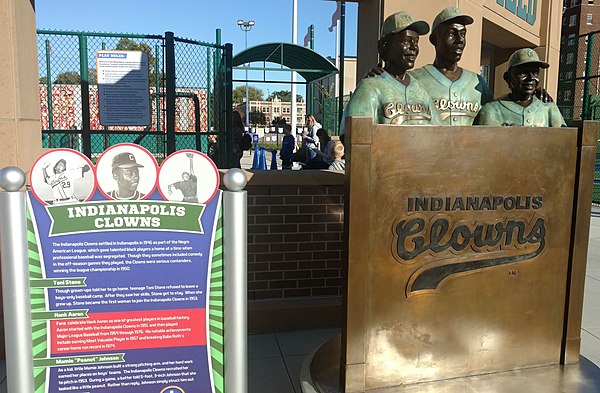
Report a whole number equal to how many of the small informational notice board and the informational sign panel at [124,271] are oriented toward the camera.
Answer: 2

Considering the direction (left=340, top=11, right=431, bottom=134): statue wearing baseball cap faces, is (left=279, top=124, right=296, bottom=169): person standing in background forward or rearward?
rearward

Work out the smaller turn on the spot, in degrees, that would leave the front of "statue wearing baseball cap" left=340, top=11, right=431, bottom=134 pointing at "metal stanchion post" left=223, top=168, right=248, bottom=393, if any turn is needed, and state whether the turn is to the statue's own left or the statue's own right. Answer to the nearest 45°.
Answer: approximately 90° to the statue's own right

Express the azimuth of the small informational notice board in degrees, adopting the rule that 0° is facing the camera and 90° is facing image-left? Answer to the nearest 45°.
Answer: approximately 0°

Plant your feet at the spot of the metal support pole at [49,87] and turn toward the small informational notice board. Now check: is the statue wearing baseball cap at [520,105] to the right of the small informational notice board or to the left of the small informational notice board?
right

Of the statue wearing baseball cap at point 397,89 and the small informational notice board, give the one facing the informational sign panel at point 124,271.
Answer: the small informational notice board

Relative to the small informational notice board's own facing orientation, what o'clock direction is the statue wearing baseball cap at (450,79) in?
The statue wearing baseball cap is roughly at 11 o'clock from the small informational notice board.
